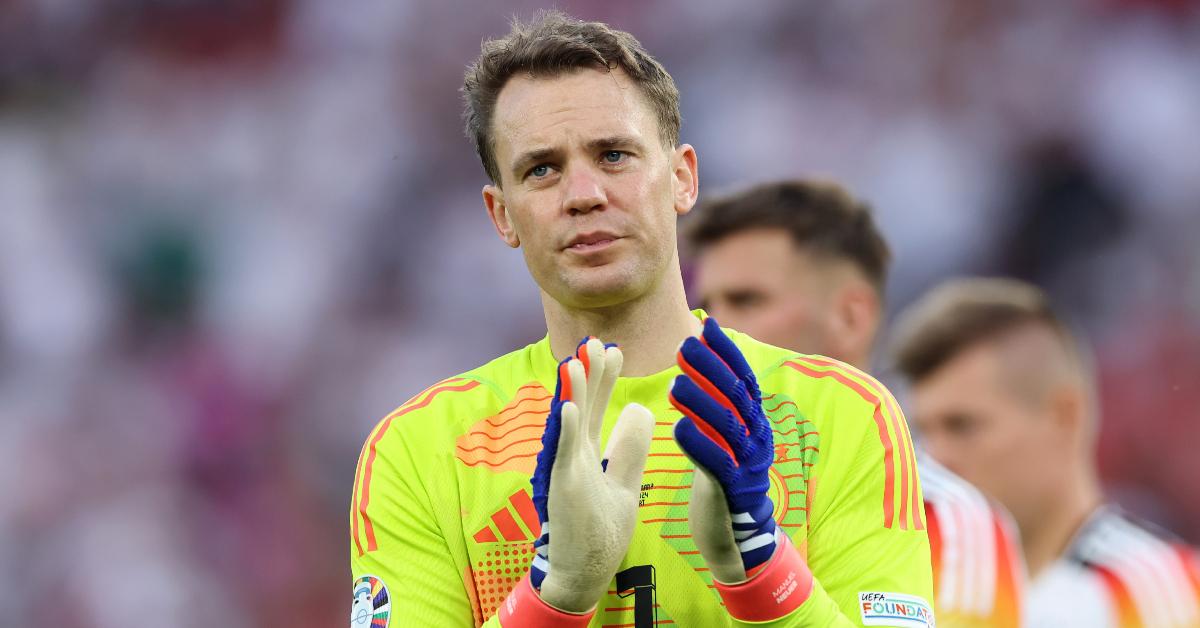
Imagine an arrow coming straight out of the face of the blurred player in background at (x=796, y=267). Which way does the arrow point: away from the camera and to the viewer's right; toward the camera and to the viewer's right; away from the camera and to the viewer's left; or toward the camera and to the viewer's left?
toward the camera and to the viewer's left

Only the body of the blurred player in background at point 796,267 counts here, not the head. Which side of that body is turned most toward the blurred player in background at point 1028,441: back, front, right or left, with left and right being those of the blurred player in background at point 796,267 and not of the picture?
back

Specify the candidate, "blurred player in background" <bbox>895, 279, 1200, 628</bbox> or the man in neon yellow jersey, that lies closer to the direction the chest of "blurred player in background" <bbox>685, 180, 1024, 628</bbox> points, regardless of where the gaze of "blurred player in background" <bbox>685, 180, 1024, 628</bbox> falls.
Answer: the man in neon yellow jersey

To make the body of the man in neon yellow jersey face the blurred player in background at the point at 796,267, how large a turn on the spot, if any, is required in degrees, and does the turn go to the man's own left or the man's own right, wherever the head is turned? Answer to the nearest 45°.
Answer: approximately 180°

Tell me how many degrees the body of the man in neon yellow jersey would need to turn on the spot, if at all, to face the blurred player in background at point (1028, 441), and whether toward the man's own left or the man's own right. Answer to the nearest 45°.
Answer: approximately 135° to the man's own left

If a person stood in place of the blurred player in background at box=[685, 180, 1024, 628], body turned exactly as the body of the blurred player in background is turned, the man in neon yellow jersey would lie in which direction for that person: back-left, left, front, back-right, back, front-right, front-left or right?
front-left

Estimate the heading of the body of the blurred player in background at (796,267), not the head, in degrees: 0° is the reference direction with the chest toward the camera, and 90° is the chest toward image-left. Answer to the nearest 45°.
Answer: approximately 45°

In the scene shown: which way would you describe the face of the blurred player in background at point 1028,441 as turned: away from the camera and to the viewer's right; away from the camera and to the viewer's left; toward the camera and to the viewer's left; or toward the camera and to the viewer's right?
toward the camera and to the viewer's left

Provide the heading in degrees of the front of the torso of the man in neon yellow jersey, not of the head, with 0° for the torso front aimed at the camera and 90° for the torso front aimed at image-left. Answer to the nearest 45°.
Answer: approximately 0°

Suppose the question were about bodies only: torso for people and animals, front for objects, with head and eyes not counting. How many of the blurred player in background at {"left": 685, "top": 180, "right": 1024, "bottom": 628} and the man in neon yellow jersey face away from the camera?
0
